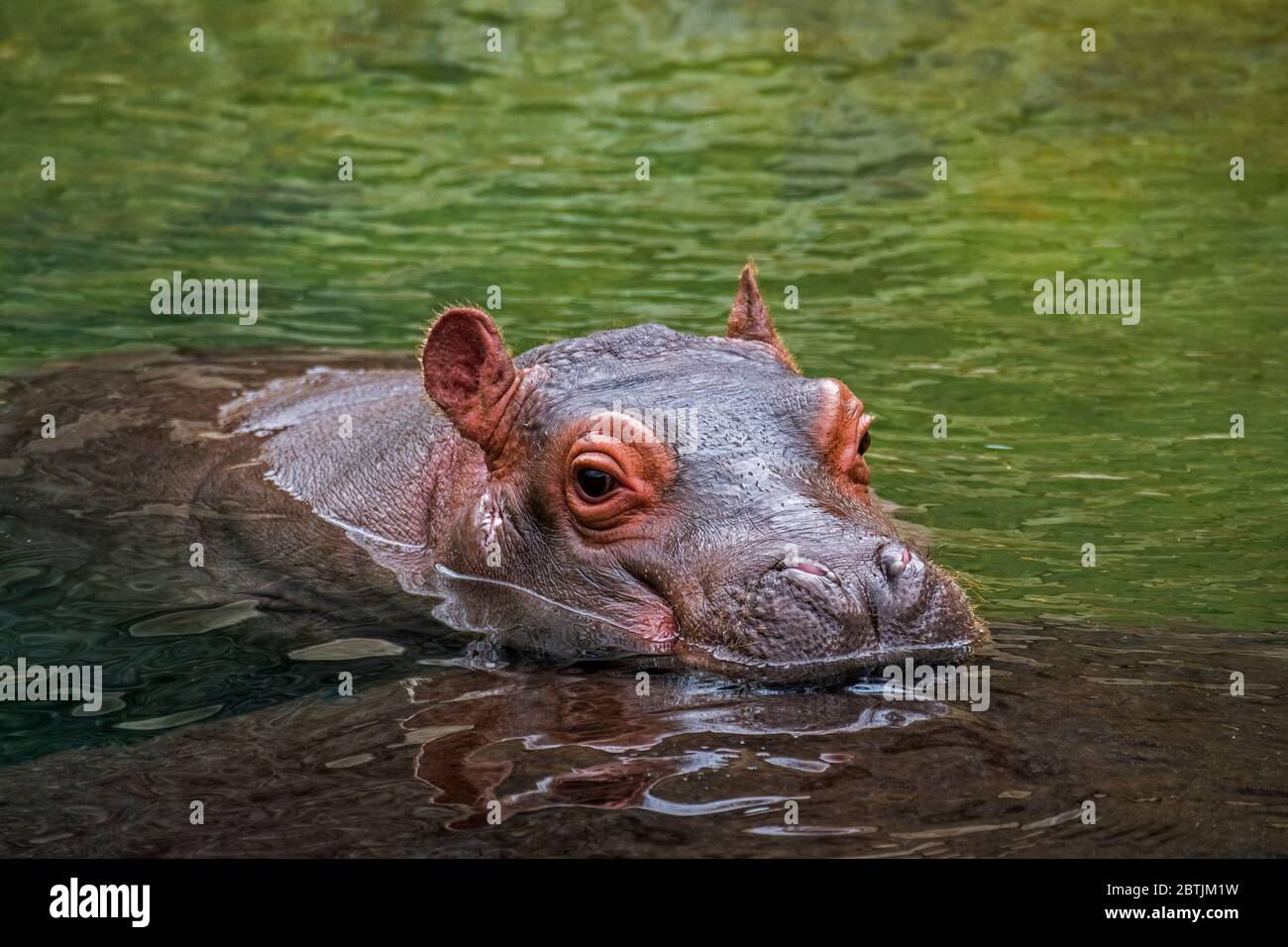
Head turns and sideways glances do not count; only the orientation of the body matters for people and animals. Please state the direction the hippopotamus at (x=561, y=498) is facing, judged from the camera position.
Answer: facing the viewer and to the right of the viewer
